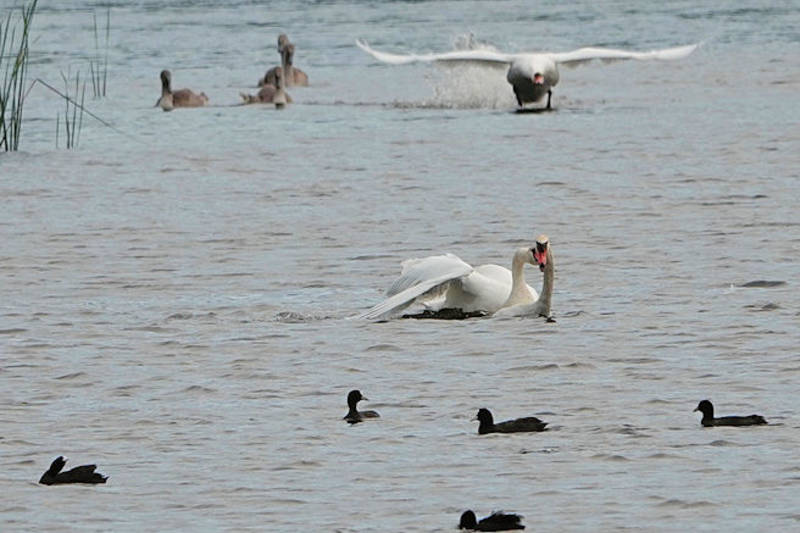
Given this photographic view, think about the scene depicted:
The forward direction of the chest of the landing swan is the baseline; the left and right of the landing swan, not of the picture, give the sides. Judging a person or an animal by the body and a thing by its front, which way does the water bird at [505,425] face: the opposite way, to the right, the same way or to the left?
to the right

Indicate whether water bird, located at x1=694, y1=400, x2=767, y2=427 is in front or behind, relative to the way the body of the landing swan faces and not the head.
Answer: in front

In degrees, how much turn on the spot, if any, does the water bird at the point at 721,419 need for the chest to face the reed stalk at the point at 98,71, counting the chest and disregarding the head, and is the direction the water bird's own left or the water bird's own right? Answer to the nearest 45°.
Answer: approximately 45° to the water bird's own right

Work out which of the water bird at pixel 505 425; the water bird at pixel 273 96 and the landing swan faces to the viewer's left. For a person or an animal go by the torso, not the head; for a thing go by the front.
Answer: the water bird at pixel 505 425

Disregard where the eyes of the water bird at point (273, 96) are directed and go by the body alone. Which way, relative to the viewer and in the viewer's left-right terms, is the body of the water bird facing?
facing to the right of the viewer

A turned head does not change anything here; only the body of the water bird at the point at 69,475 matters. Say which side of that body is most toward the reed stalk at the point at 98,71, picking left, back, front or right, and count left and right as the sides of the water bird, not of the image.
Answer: right

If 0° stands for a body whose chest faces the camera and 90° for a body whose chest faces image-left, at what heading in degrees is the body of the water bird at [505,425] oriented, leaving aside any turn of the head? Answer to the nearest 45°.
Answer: approximately 90°

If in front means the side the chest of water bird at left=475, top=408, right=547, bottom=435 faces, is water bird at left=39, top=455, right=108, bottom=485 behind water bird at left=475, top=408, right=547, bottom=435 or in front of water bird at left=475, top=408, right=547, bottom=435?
in front

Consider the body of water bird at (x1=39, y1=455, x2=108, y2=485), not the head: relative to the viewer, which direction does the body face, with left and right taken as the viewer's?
facing to the left of the viewer

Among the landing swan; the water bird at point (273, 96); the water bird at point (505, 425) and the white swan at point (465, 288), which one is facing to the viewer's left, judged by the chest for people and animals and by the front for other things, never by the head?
the water bird at point (505, 425)

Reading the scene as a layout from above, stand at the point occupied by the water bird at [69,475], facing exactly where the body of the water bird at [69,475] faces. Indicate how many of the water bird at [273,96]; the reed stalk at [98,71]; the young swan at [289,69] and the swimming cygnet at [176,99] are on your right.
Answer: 4

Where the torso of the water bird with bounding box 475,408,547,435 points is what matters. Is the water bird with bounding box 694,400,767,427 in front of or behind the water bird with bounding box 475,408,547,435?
behind

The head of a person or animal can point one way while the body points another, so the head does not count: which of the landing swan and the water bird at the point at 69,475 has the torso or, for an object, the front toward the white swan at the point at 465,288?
the landing swan

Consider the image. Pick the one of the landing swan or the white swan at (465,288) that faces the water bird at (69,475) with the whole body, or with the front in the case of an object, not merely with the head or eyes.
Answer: the landing swan

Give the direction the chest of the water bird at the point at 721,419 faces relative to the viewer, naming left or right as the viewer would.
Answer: facing to the left of the viewer

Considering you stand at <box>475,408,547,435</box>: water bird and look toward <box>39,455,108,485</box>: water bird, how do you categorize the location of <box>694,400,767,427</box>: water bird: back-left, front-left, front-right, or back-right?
back-left
